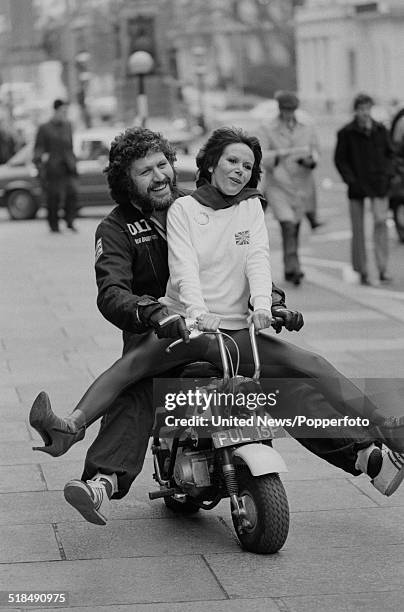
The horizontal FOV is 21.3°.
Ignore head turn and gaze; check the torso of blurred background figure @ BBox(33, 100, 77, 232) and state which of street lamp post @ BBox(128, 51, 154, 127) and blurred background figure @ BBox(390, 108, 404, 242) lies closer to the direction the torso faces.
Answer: the blurred background figure

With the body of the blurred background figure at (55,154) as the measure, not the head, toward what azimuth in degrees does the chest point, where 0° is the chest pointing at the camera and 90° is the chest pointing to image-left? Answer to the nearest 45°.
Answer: approximately 315°

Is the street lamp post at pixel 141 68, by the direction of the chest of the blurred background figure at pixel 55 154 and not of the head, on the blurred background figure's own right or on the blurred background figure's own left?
on the blurred background figure's own left
